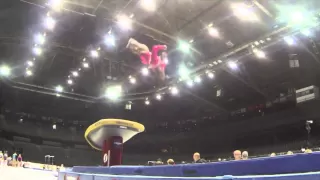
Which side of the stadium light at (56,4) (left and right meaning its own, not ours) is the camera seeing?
front

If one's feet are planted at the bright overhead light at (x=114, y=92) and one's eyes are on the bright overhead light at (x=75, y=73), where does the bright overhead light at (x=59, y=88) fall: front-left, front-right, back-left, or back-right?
front-right

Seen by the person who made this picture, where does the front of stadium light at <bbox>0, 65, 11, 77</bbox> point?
facing the viewer
